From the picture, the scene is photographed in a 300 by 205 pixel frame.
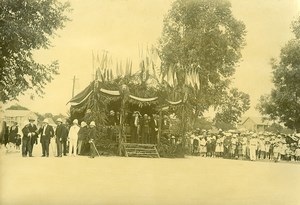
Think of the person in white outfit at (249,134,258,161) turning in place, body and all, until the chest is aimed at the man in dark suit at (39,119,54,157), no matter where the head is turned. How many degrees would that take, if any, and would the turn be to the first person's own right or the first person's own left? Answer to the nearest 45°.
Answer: approximately 45° to the first person's own right

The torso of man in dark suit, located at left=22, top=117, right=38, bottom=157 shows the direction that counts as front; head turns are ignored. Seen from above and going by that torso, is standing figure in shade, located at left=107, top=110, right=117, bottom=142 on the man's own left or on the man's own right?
on the man's own left

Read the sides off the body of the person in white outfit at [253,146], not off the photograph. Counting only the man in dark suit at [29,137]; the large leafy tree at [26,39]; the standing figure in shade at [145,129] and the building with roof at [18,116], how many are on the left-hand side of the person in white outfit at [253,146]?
0

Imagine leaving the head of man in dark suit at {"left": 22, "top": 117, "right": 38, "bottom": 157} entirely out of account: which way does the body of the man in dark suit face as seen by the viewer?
toward the camera

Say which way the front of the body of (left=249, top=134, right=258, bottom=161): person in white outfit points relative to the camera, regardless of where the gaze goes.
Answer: toward the camera

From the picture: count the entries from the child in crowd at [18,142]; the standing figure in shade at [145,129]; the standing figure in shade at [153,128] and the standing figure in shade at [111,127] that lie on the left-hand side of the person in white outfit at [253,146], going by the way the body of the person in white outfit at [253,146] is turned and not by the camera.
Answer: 0

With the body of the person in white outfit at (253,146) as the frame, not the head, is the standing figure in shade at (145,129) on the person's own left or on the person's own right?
on the person's own right

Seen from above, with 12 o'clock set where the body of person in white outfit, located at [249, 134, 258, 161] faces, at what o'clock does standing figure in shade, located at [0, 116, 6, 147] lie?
standing figure in shade, located at [0, 116, 6, 147] is roughly at 2 o'clock from person in white outfit, located at [249, 134, 258, 161].

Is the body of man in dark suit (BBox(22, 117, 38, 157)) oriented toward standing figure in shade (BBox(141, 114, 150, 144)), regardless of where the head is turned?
no

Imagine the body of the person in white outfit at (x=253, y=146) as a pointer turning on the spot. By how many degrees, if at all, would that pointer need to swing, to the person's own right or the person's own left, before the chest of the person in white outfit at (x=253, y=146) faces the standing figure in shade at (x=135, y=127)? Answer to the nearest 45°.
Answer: approximately 90° to the person's own right

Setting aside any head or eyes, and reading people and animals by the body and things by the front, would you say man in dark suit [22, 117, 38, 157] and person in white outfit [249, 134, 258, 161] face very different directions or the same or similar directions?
same or similar directions

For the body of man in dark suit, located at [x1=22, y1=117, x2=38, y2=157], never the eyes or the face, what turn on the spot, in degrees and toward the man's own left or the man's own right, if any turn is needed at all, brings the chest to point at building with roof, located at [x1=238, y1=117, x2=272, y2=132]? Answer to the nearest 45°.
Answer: approximately 90° to the man's own left

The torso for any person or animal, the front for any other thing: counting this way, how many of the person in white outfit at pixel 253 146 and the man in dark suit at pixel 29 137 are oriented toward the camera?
2
